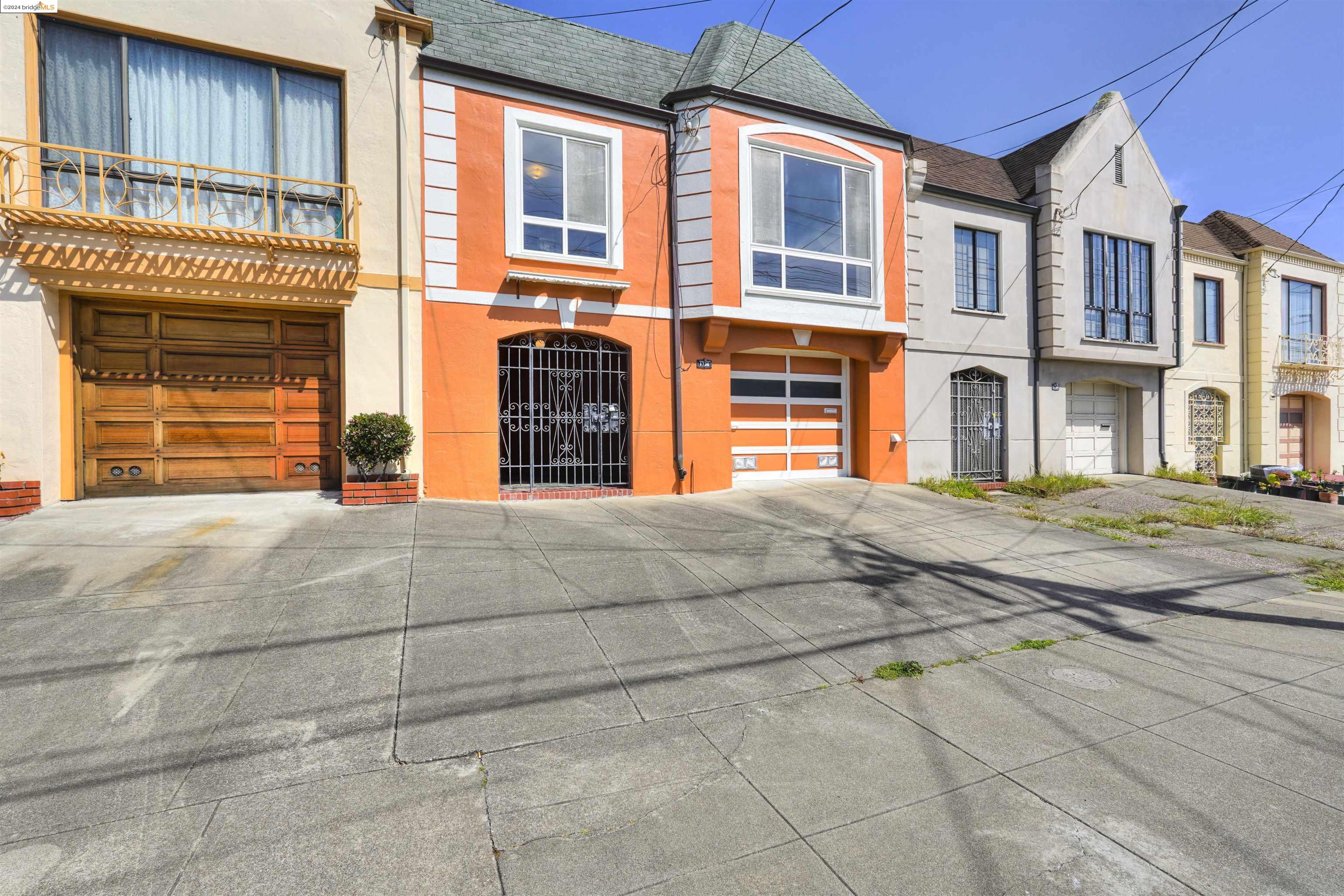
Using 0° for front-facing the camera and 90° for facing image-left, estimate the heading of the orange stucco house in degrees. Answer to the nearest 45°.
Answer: approximately 0°

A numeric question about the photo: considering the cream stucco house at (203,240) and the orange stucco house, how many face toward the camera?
2

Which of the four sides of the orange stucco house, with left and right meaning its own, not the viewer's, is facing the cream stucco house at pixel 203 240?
right

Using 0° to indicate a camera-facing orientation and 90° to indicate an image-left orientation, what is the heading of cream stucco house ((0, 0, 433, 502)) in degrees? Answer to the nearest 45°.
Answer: approximately 0°

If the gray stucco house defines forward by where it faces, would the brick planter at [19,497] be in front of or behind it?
in front

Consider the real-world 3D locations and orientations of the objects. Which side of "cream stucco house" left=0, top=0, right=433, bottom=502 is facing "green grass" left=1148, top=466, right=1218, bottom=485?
left

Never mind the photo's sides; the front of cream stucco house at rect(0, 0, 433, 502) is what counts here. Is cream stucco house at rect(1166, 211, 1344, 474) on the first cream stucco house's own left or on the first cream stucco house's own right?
on the first cream stucco house's own left

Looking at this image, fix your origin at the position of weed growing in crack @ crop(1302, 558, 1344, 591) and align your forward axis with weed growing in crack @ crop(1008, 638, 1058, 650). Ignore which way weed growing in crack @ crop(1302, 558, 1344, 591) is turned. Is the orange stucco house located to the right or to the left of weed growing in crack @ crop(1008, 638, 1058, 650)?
right

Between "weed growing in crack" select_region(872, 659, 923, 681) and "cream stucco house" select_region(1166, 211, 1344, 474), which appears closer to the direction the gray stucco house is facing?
the weed growing in crack
